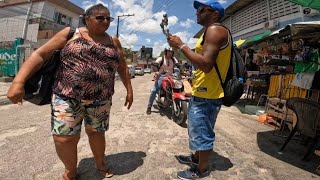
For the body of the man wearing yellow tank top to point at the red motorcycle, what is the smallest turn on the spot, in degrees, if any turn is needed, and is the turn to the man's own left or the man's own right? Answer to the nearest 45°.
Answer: approximately 90° to the man's own right

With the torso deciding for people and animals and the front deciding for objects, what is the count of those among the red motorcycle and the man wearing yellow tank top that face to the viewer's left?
1

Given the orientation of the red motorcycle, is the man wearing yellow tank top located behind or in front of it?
in front

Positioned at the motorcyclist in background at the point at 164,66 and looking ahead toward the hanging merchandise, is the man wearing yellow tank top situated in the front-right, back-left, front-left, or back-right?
front-right

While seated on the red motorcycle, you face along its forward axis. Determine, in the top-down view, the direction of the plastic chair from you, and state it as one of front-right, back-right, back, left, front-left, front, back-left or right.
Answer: front

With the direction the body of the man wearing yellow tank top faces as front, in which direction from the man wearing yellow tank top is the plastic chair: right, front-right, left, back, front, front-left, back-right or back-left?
back-right

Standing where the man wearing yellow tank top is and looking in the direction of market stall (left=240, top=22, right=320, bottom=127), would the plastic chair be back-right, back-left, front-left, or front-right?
front-right

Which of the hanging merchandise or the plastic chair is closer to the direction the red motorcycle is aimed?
the plastic chair

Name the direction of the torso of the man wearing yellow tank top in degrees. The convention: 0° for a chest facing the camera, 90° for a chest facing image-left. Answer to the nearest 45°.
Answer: approximately 90°

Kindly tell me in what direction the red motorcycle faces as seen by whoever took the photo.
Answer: facing the viewer and to the right of the viewer

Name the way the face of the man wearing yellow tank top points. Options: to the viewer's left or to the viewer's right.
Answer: to the viewer's left

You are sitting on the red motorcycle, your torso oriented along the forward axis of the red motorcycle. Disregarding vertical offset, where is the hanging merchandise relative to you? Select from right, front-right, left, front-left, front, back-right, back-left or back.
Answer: front-left
